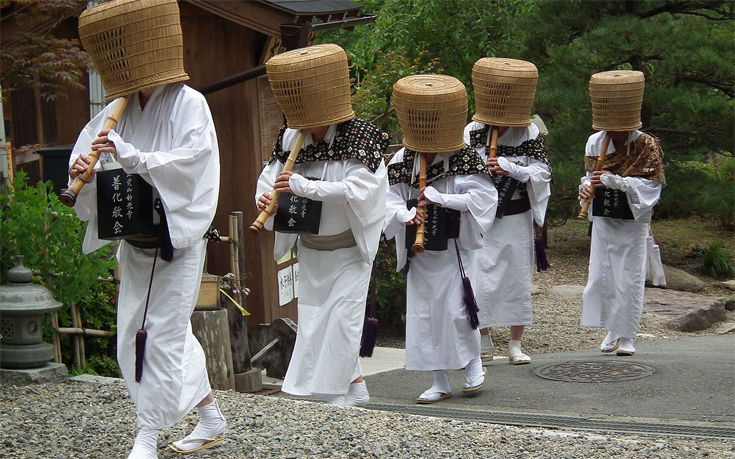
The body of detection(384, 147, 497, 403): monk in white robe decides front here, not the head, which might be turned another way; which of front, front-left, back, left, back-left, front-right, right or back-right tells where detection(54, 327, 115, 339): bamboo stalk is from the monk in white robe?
front-right

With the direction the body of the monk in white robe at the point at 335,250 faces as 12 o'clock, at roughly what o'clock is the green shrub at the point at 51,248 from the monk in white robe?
The green shrub is roughly at 2 o'clock from the monk in white robe.

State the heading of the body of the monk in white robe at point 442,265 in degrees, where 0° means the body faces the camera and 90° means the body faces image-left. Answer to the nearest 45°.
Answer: approximately 45°

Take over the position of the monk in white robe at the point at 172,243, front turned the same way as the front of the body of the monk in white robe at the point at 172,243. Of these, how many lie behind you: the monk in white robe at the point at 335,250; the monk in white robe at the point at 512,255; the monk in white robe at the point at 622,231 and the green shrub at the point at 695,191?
4

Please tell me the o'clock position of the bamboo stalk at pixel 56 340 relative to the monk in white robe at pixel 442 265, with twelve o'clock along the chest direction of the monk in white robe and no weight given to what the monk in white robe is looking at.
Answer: The bamboo stalk is roughly at 3 o'clock from the monk in white robe.

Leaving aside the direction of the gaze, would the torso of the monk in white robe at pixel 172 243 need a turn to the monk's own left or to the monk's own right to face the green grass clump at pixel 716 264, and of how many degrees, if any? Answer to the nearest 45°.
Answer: approximately 180°

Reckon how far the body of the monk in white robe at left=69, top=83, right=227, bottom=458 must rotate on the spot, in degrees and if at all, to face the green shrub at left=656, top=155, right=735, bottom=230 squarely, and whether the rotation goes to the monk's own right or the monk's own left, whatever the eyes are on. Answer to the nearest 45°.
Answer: approximately 180°

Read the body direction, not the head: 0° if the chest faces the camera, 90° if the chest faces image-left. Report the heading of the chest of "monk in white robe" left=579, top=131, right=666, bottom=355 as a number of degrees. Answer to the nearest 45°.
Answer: approximately 45°

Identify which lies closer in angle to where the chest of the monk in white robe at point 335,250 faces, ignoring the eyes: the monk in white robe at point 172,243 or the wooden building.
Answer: the monk in white robe

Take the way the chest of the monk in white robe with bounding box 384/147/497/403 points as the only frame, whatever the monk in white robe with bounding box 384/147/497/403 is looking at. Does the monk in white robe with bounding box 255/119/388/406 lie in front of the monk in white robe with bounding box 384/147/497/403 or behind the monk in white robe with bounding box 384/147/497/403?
in front

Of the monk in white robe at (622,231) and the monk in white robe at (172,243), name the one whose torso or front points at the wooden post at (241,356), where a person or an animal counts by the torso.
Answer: the monk in white robe at (622,231)

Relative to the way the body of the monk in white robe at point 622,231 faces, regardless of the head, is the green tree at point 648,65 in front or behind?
behind

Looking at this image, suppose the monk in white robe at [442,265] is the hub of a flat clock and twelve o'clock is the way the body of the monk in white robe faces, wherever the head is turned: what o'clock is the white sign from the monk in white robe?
The white sign is roughly at 3 o'clock from the monk in white robe.
